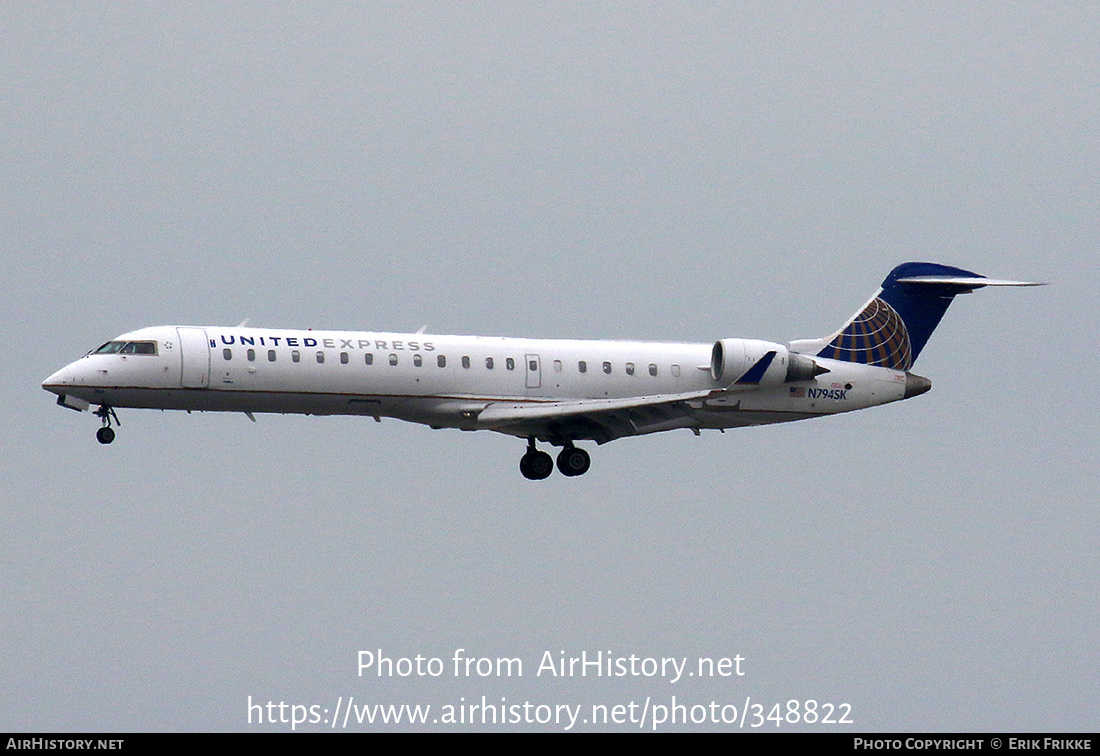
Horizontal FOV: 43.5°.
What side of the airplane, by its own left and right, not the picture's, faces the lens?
left
